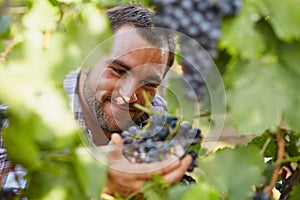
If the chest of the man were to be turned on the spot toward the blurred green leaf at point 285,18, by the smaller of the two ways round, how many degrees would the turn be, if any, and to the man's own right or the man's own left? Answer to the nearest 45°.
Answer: approximately 45° to the man's own left

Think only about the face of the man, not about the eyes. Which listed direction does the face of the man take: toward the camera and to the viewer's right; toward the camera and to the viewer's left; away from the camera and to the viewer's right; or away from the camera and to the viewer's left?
toward the camera and to the viewer's right

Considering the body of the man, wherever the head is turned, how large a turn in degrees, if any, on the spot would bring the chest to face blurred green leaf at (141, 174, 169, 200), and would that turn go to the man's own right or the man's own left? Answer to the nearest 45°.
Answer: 0° — they already face it

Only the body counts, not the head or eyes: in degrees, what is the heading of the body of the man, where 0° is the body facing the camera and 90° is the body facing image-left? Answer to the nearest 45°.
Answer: approximately 0°
